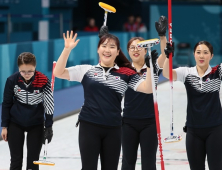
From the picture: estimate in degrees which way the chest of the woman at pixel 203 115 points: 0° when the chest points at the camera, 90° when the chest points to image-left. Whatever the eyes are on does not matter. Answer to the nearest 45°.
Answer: approximately 0°

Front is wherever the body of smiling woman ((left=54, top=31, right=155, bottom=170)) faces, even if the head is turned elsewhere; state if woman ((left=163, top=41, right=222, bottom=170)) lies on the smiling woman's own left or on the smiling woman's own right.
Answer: on the smiling woman's own left
